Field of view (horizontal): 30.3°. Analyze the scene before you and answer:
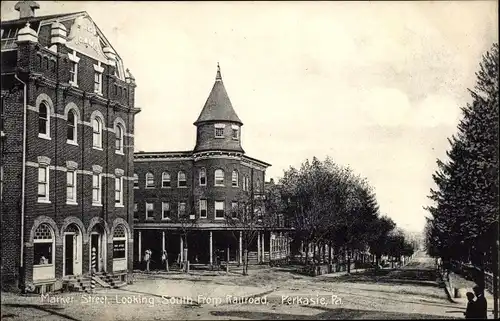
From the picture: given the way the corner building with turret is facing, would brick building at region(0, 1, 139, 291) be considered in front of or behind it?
in front

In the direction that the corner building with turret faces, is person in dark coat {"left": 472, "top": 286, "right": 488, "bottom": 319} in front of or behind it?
in front

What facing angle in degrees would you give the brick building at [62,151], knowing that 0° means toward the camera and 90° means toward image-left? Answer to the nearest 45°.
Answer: approximately 315°

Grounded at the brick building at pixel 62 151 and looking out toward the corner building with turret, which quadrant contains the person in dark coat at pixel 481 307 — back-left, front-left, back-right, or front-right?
back-right

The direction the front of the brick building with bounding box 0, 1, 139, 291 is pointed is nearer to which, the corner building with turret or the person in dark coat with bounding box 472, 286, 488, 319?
the person in dark coat

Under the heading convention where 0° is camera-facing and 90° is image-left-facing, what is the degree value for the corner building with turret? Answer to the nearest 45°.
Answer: approximately 0°

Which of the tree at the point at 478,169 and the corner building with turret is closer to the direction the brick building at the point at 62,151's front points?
the tree

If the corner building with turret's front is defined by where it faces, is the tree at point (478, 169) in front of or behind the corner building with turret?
in front
